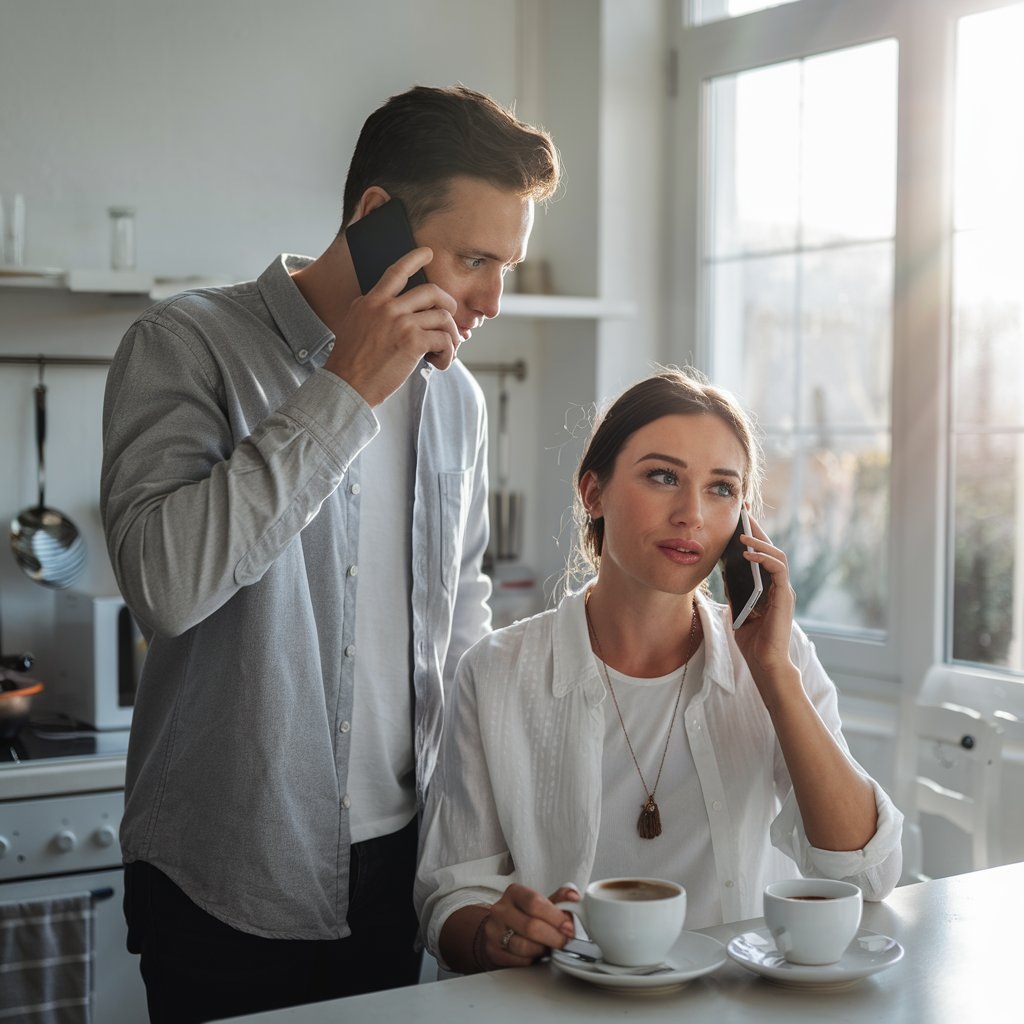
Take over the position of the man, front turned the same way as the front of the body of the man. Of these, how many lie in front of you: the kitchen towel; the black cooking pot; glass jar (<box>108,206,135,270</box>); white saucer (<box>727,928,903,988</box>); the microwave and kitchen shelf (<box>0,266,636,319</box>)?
1

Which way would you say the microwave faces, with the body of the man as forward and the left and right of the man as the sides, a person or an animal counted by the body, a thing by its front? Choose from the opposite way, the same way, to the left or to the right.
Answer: the same way

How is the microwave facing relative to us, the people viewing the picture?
facing the viewer and to the right of the viewer

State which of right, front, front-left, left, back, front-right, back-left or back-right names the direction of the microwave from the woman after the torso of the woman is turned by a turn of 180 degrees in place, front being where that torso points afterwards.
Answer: front-left

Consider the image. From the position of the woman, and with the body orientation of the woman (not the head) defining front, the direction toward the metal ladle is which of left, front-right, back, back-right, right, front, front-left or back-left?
back-right

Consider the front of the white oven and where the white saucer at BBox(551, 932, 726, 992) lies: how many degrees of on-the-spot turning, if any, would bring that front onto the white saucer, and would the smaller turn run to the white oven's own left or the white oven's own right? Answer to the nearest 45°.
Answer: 0° — it already faces it

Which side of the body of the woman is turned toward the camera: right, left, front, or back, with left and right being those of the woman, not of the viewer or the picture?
front

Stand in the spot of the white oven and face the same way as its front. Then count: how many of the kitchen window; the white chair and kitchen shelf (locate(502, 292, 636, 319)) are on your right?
0

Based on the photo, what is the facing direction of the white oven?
toward the camera

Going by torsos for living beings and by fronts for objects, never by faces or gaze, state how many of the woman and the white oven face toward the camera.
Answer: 2

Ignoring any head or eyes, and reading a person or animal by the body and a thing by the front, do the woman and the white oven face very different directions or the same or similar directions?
same or similar directions
